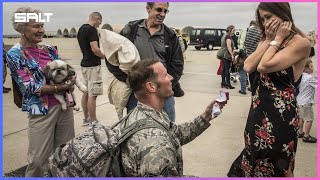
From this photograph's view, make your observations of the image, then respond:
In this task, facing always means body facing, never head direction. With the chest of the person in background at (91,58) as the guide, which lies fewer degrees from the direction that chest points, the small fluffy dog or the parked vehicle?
the parked vehicle

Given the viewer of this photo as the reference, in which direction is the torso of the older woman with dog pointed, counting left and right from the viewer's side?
facing the viewer and to the right of the viewer

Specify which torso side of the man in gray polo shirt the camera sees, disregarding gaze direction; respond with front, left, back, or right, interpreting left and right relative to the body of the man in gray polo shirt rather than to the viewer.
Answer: front

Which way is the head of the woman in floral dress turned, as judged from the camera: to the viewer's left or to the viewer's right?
to the viewer's left

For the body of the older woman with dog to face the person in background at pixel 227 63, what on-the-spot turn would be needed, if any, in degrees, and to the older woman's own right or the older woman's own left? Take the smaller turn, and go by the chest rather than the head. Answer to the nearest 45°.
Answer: approximately 90° to the older woman's own left
